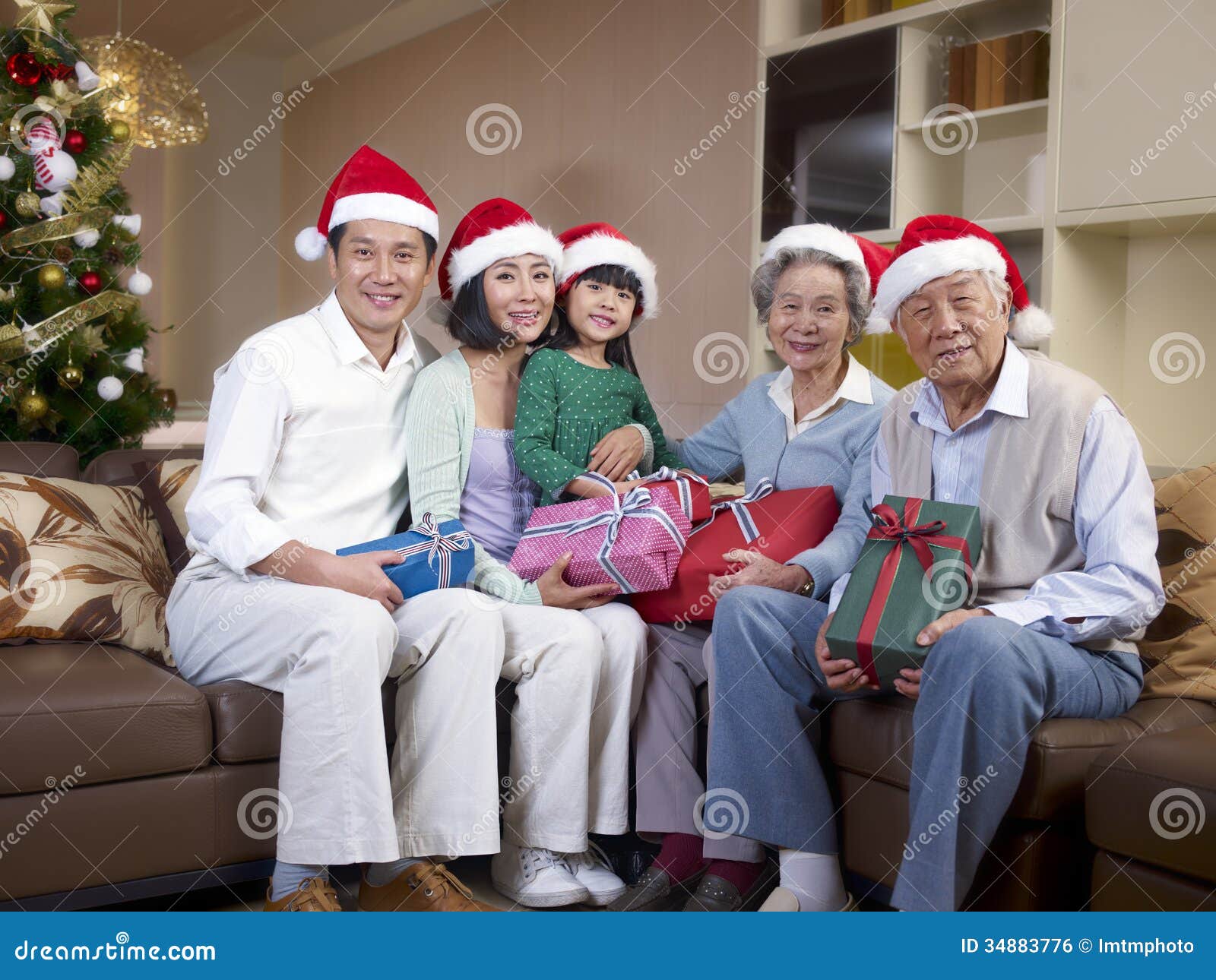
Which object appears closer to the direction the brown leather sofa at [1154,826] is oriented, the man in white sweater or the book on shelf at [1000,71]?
the man in white sweater

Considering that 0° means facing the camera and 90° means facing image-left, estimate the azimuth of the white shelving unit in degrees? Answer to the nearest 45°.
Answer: approximately 45°

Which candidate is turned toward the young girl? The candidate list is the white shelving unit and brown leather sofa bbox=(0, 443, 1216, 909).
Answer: the white shelving unit

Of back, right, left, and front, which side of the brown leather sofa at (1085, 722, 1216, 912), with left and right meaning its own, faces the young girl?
right

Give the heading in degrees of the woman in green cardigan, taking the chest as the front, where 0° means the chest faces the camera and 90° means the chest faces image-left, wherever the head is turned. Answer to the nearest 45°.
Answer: approximately 315°
